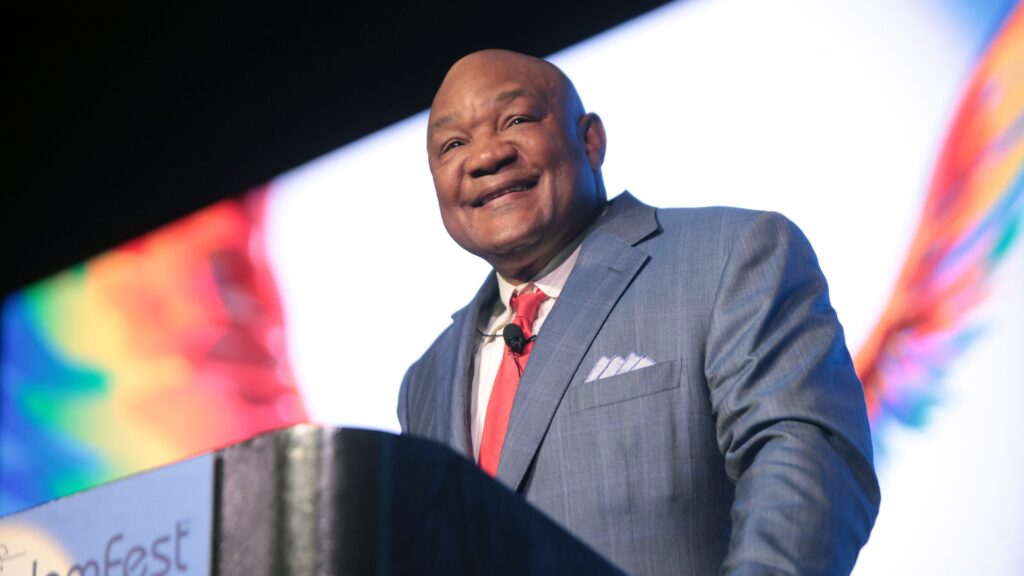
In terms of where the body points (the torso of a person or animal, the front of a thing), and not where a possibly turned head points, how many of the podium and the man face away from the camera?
0

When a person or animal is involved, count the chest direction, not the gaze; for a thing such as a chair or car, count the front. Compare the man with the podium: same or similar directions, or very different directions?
same or similar directions

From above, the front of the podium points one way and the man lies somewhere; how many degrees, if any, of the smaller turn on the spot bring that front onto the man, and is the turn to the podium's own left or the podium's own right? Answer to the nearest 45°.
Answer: approximately 180°

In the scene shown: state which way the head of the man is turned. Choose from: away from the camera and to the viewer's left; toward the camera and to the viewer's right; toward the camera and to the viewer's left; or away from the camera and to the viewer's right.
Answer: toward the camera and to the viewer's left

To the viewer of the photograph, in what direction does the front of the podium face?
facing the viewer and to the left of the viewer
